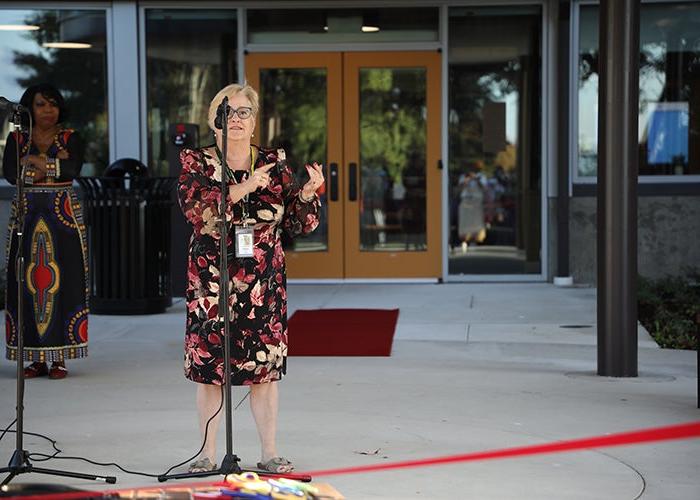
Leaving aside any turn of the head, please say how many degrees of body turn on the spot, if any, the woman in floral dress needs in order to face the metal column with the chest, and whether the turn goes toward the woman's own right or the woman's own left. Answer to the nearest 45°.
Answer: approximately 135° to the woman's own left

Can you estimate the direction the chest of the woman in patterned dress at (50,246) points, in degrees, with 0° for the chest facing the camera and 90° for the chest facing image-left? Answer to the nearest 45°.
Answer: approximately 0°

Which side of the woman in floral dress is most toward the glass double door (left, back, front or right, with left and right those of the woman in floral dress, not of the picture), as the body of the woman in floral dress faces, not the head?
back

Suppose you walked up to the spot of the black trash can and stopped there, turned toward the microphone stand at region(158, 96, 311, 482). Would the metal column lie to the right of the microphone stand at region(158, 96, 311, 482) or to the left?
left

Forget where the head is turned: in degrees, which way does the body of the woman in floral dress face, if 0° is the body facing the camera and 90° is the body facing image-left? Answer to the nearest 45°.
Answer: approximately 0°

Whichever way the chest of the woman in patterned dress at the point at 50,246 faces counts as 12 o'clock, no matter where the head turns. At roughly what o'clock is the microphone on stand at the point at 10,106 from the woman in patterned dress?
The microphone on stand is roughly at 12 o'clock from the woman in patterned dress.

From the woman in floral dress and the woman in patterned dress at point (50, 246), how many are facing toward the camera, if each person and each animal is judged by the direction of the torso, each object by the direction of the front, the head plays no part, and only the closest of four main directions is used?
2

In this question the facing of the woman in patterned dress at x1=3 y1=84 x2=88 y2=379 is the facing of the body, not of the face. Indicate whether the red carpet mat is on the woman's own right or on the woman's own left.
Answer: on the woman's own left

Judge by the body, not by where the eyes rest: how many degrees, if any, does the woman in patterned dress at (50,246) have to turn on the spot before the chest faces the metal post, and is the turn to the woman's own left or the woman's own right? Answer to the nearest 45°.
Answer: approximately 135° to the woman's own left

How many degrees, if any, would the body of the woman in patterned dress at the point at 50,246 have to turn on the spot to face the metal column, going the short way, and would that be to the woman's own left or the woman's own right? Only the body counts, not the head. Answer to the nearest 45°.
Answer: approximately 90° to the woman's own left
